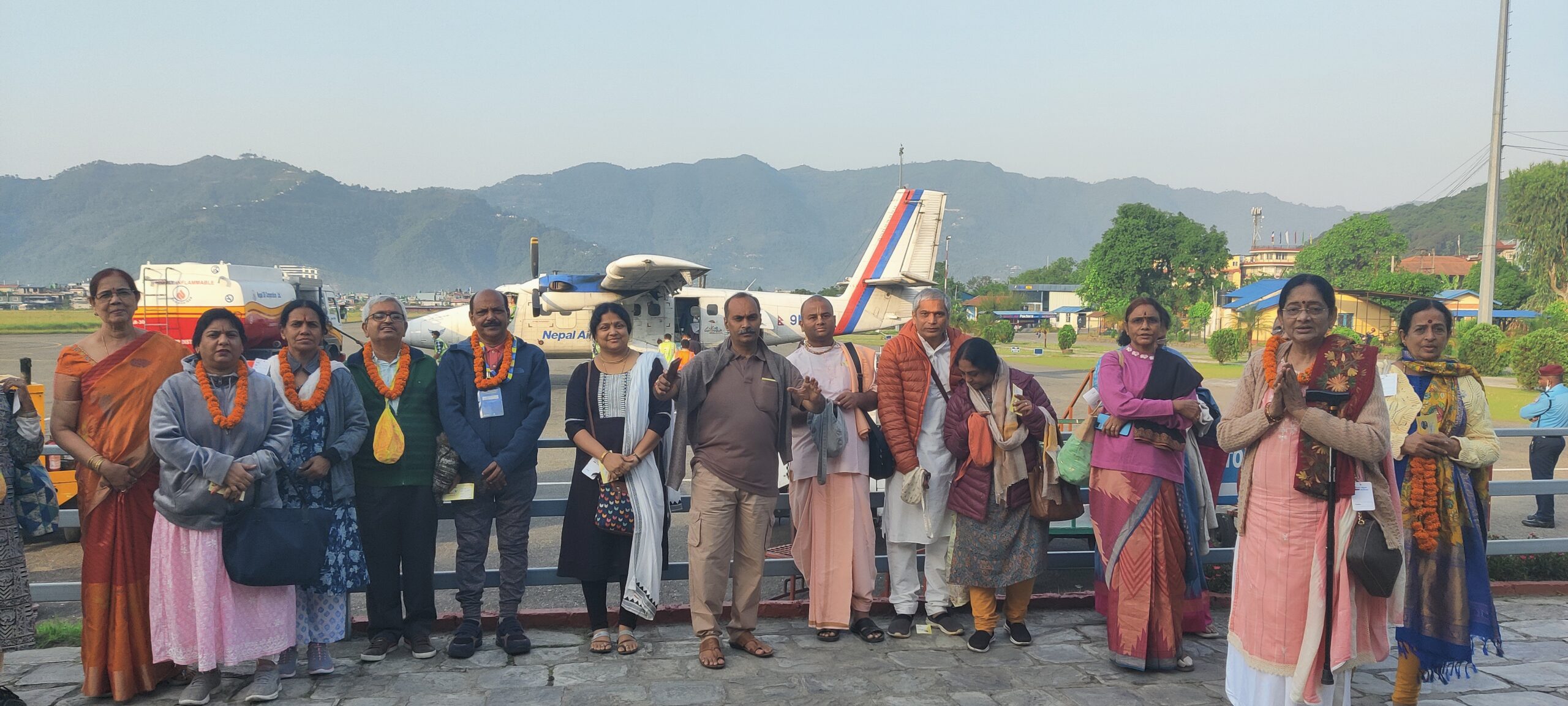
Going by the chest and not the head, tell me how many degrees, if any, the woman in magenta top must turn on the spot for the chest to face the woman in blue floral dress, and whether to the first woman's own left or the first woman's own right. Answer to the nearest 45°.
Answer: approximately 45° to the first woman's own right

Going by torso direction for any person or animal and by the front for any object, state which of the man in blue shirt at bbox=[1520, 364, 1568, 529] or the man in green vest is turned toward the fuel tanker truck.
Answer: the man in blue shirt

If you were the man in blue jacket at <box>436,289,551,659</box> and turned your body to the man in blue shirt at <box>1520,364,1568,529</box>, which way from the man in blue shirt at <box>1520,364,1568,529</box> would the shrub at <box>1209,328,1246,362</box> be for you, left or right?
left

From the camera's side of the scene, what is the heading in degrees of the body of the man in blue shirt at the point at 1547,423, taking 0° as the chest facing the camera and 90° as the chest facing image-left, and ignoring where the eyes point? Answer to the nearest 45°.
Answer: approximately 90°

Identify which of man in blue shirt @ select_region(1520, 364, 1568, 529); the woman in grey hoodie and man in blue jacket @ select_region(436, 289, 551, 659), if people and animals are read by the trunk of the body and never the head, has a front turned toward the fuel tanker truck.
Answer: man in blue shirt @ select_region(1520, 364, 1568, 529)

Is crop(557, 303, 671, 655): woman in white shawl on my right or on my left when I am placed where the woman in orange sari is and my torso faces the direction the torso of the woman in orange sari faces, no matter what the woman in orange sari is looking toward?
on my left

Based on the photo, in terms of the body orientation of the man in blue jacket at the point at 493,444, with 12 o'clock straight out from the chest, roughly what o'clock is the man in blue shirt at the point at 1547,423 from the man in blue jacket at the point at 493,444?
the man in blue shirt at the point at 1547,423 is roughly at 9 o'clock from the man in blue jacket at the point at 493,444.

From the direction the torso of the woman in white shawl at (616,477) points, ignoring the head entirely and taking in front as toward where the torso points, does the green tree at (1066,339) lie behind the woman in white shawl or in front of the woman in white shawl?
behind

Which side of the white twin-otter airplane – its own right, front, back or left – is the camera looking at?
left

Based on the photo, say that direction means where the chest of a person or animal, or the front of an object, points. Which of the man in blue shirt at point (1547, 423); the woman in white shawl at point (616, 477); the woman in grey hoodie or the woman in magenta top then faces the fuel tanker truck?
the man in blue shirt
